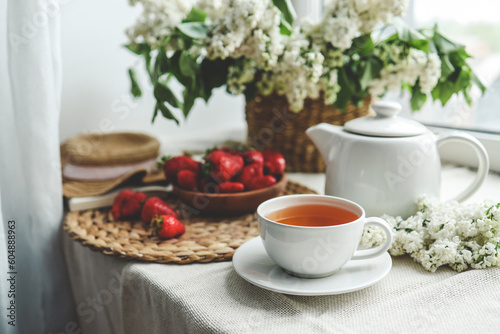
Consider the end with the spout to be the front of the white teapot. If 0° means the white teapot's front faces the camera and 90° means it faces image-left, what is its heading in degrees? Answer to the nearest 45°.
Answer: approximately 90°

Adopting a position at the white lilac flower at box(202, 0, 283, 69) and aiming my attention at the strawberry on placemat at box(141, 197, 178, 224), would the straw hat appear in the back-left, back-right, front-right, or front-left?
front-right
